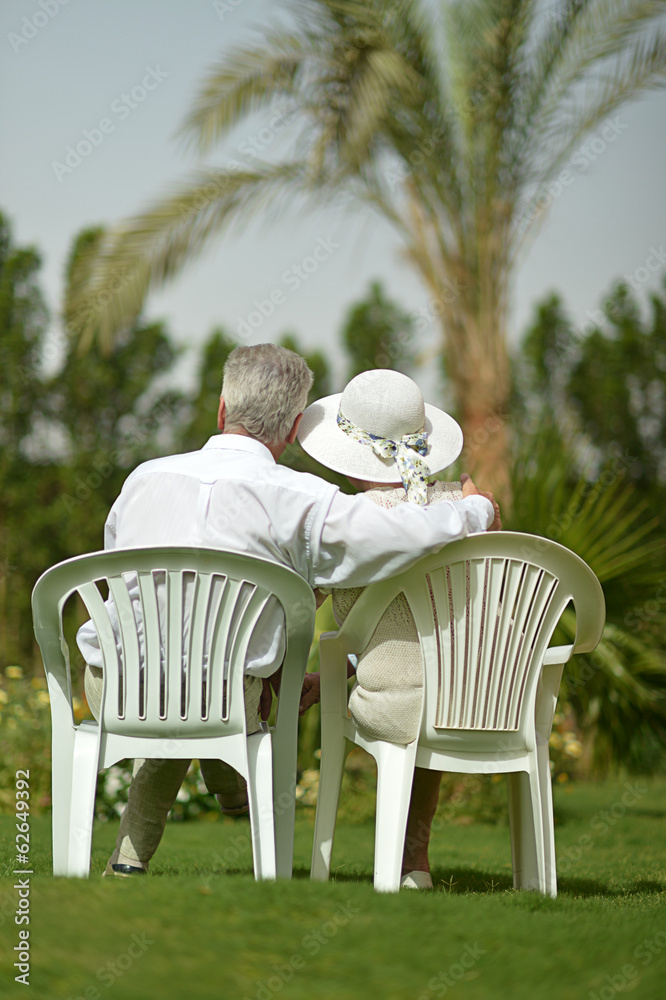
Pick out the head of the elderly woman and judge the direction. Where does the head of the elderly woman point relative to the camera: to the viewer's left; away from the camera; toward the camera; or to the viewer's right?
away from the camera

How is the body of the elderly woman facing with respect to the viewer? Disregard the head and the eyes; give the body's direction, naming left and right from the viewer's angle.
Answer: facing away from the viewer and to the left of the viewer

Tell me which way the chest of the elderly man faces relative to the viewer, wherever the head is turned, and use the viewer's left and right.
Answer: facing away from the viewer

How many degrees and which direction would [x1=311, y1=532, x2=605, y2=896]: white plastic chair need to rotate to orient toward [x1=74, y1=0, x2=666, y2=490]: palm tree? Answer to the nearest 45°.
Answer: approximately 45° to its right

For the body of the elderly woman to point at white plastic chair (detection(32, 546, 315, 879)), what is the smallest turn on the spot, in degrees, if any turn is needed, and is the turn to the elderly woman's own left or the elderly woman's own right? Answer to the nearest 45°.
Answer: approximately 90° to the elderly woman's own left

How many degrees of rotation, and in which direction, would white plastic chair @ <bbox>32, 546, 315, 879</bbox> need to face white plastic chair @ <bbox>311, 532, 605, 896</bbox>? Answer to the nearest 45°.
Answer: approximately 90° to its right

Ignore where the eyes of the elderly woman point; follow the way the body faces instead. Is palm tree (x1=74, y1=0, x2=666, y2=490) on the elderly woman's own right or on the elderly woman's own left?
on the elderly woman's own right

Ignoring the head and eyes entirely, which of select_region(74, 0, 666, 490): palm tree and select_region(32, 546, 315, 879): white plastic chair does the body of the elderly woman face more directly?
the palm tree

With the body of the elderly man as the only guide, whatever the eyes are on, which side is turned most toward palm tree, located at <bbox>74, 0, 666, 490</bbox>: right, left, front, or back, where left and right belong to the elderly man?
front

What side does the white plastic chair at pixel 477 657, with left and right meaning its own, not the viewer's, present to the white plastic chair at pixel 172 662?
left

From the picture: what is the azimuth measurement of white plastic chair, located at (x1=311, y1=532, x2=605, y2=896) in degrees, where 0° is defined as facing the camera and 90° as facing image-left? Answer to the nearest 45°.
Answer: approximately 135°

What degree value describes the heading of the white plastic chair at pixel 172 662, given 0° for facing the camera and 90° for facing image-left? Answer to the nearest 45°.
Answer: approximately 180°
